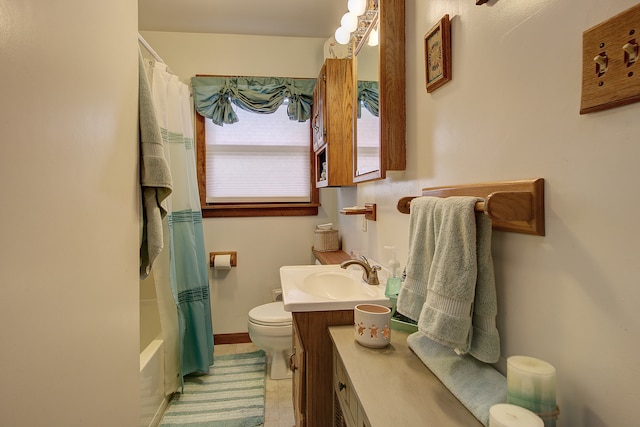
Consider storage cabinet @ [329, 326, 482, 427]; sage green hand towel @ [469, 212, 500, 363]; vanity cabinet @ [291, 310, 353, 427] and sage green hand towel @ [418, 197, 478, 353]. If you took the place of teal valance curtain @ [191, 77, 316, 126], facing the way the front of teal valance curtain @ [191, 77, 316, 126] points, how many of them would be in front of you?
4

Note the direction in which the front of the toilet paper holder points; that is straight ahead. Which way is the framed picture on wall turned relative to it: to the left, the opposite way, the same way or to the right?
to the right

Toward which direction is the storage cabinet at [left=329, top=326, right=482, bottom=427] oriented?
to the viewer's left

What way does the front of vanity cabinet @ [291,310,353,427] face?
to the viewer's left

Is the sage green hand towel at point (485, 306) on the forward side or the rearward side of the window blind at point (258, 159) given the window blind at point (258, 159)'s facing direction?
on the forward side

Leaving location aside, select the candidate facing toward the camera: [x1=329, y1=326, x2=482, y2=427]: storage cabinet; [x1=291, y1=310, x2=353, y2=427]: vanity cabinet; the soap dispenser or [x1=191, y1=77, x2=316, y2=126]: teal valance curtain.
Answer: the teal valance curtain

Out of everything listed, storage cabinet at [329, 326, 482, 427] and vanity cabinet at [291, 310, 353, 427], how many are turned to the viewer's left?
2

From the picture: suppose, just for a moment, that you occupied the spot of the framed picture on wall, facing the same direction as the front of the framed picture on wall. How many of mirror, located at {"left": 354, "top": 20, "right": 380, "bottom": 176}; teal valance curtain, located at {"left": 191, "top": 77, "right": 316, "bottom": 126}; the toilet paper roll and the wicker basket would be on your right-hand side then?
4

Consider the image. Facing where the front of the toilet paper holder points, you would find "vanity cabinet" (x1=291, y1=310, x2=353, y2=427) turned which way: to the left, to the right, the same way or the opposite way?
to the right

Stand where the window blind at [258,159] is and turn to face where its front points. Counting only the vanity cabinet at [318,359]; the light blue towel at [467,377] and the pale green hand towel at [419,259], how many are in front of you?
3
